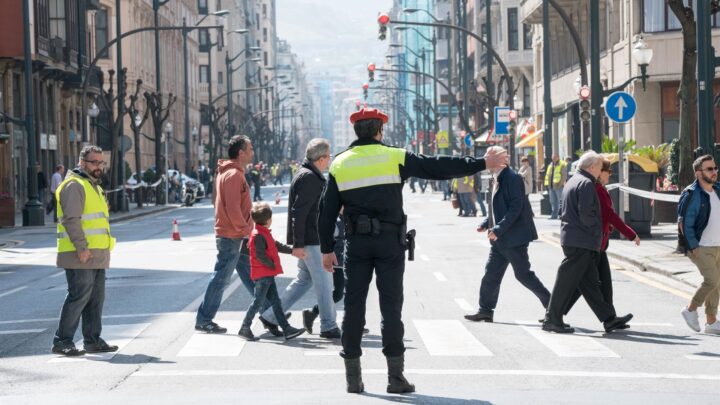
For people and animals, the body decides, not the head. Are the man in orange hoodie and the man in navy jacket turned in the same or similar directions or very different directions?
very different directions

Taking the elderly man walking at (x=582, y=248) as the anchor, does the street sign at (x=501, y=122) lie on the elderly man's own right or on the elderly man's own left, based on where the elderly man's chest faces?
on the elderly man's own left

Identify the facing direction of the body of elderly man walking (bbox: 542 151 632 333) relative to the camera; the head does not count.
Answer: to the viewer's right

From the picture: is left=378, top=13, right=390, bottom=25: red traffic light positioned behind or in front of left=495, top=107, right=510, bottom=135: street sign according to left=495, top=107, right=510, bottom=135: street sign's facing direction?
in front

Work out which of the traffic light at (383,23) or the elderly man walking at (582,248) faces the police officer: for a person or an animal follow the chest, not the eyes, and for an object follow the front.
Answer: the traffic light

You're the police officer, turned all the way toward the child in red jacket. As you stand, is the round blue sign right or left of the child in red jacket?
right

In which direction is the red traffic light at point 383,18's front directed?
toward the camera

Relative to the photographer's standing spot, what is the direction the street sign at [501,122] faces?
facing the viewer

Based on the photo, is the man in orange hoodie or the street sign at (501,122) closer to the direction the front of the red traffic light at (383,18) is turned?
the man in orange hoodie

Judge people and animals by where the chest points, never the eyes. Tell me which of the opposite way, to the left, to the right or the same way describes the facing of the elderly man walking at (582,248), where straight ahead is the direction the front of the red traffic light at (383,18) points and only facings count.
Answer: to the left

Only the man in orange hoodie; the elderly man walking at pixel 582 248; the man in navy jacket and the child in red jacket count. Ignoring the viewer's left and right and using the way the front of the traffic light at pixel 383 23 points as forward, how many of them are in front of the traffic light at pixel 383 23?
4

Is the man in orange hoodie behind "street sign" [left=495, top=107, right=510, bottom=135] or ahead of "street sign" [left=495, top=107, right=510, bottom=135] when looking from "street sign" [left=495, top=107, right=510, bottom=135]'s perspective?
ahead
